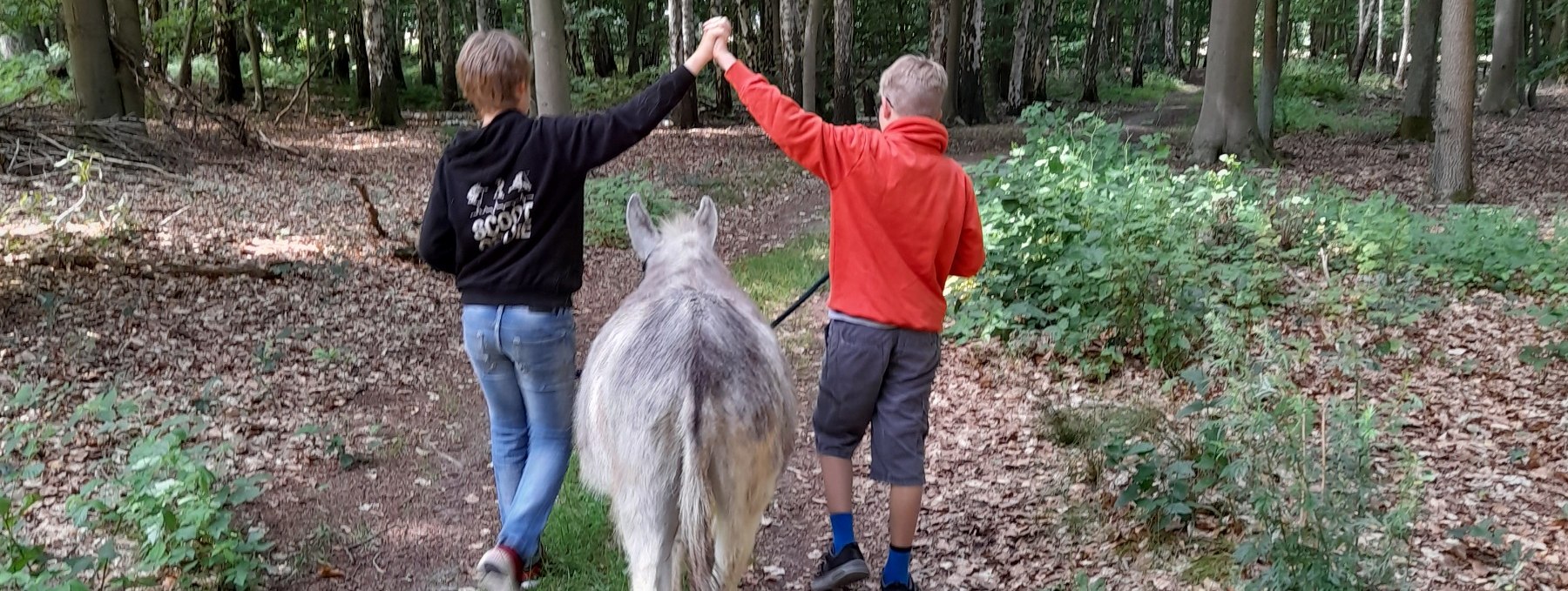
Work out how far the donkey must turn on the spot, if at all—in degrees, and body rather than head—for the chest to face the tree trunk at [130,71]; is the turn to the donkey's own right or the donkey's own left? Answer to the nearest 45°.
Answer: approximately 45° to the donkey's own left

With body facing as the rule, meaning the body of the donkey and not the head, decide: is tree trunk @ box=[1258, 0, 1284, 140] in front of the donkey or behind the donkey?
in front

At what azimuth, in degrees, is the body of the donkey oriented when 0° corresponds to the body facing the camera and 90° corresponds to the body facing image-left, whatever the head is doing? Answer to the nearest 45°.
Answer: approximately 180°

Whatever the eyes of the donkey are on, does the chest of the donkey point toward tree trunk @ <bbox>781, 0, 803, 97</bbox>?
yes

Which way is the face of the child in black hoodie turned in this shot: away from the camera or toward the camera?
away from the camera

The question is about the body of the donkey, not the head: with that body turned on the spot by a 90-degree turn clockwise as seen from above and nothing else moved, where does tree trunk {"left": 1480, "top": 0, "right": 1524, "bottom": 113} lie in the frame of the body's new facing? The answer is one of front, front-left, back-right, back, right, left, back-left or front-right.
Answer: front-left

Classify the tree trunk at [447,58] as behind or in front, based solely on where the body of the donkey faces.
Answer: in front

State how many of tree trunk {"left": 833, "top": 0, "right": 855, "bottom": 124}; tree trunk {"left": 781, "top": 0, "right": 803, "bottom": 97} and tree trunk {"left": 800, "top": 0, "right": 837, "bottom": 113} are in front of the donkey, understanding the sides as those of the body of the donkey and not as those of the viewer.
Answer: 3

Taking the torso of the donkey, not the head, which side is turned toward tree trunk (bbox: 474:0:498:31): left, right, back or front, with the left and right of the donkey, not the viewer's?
front

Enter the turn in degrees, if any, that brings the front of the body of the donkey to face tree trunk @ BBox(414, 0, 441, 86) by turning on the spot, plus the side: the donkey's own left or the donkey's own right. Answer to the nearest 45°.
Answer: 0° — it already faces it
